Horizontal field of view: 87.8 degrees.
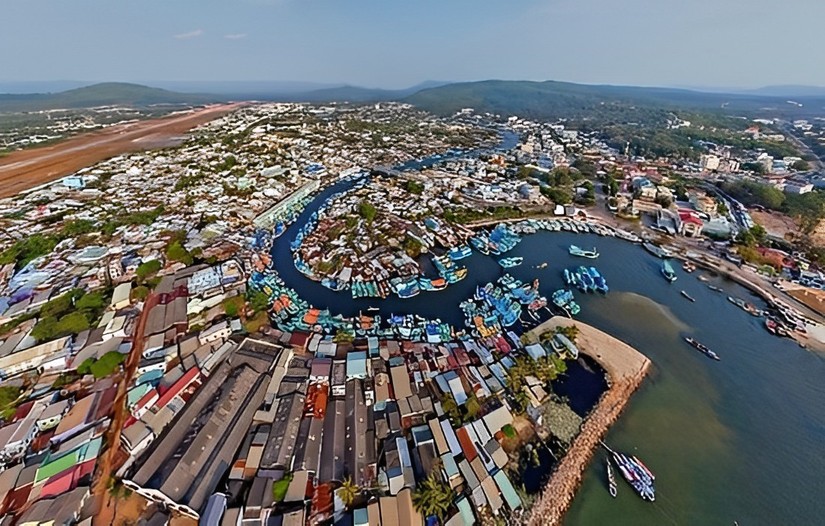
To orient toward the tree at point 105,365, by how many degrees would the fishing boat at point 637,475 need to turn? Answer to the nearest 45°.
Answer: approximately 90° to its left

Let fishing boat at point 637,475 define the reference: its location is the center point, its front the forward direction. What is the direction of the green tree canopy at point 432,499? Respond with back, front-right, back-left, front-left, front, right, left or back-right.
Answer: left

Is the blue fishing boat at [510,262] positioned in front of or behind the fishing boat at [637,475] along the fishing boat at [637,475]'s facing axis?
in front

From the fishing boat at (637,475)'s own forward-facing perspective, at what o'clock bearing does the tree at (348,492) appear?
The tree is roughly at 9 o'clock from the fishing boat.

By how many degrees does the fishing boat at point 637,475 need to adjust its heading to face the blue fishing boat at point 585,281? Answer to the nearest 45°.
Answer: approximately 45° to its right

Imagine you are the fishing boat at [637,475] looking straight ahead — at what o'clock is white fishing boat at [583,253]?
The white fishing boat is roughly at 1 o'clock from the fishing boat.

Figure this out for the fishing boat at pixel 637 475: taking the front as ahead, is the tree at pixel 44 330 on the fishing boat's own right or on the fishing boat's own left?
on the fishing boat's own left

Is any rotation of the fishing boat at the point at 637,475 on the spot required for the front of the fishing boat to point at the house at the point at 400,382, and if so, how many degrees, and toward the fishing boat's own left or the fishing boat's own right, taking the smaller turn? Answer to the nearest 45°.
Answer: approximately 45° to the fishing boat's own left

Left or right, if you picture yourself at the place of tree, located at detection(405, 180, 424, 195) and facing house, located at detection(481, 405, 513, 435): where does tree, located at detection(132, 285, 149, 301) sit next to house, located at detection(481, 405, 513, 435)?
right

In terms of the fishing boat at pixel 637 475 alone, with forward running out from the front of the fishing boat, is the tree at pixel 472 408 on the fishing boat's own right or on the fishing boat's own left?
on the fishing boat's own left

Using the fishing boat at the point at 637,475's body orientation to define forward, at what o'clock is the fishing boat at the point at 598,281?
the fishing boat at the point at 598,281 is roughly at 1 o'clock from the fishing boat at the point at 637,475.

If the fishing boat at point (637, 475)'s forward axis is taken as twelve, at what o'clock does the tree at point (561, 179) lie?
The tree is roughly at 1 o'clock from the fishing boat.

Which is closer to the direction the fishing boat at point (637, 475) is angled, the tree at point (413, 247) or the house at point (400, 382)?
the tree

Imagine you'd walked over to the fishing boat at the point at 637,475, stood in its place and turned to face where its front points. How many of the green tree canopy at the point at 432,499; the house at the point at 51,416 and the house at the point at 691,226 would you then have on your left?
2

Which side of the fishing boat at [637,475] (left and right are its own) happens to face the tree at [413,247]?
front

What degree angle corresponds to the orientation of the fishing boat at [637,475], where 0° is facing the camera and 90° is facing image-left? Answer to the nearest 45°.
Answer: approximately 135°

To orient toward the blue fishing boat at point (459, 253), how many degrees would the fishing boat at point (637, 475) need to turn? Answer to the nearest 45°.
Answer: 0° — it already faces it
